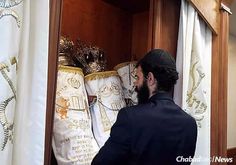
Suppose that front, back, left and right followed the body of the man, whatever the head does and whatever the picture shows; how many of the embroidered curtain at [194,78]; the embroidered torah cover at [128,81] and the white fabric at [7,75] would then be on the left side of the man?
1

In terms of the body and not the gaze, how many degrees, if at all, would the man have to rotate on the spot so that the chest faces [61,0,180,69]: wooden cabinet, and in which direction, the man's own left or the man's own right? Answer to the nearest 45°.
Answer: approximately 45° to the man's own right

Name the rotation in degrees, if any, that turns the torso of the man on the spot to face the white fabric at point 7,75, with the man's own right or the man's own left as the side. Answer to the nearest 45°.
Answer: approximately 90° to the man's own left

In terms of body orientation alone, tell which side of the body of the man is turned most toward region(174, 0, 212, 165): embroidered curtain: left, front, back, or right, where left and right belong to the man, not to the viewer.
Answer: right

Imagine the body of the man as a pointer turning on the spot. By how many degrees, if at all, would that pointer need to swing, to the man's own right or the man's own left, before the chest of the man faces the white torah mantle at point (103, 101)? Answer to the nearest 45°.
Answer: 0° — they already face it

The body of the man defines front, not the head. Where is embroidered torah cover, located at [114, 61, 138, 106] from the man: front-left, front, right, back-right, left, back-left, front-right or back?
front-right

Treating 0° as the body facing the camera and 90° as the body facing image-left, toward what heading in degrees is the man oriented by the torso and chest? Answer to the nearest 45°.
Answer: approximately 135°
